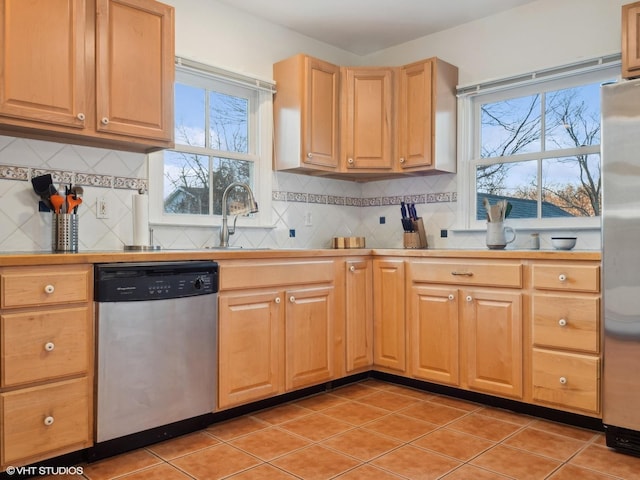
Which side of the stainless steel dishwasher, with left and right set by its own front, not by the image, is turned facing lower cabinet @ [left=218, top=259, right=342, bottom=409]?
left

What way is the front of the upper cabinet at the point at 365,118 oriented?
toward the camera

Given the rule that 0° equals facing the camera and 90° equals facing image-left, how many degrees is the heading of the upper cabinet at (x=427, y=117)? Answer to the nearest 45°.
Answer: approximately 45°

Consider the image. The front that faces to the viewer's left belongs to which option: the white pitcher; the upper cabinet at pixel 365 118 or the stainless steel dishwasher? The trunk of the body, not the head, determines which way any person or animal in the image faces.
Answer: the white pitcher

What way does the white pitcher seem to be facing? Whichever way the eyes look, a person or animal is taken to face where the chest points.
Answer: to the viewer's left

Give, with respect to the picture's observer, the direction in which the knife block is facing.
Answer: facing the viewer and to the left of the viewer

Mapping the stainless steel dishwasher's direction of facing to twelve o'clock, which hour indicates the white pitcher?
The white pitcher is roughly at 10 o'clock from the stainless steel dishwasher.

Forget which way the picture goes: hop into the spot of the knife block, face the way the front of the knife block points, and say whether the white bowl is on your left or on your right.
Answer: on your left

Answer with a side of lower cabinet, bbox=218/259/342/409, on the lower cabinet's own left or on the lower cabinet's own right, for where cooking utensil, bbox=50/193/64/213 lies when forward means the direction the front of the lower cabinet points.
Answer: on the lower cabinet's own right

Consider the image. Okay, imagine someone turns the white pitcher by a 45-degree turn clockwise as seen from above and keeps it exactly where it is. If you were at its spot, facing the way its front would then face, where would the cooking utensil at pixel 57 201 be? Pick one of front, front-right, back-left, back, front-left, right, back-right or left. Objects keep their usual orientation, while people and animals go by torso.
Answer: left

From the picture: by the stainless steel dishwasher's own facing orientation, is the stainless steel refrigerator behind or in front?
in front

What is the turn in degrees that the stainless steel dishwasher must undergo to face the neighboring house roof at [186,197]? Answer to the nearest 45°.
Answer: approximately 135° to its left

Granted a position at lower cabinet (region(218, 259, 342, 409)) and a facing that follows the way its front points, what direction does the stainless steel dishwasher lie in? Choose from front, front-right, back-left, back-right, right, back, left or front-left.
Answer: right
